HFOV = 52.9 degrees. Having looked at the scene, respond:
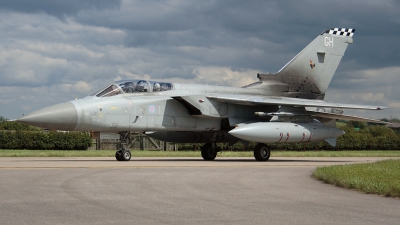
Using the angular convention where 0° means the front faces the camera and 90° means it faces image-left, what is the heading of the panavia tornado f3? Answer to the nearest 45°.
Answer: approximately 45°
